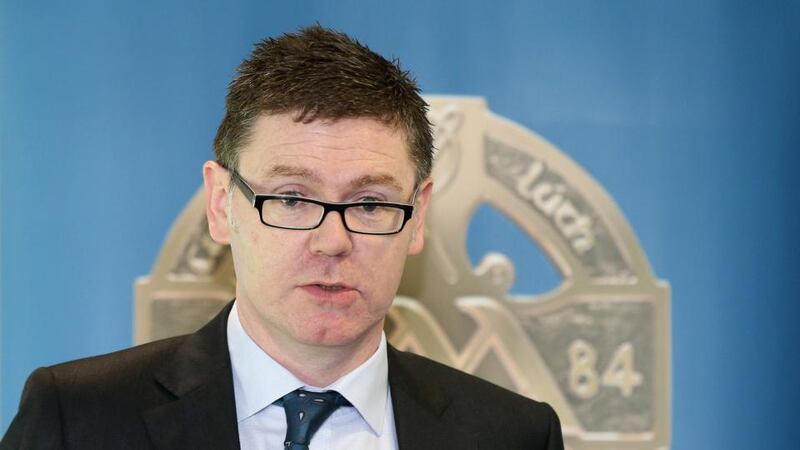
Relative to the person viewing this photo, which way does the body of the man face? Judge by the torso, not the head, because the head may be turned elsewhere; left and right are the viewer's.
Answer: facing the viewer
